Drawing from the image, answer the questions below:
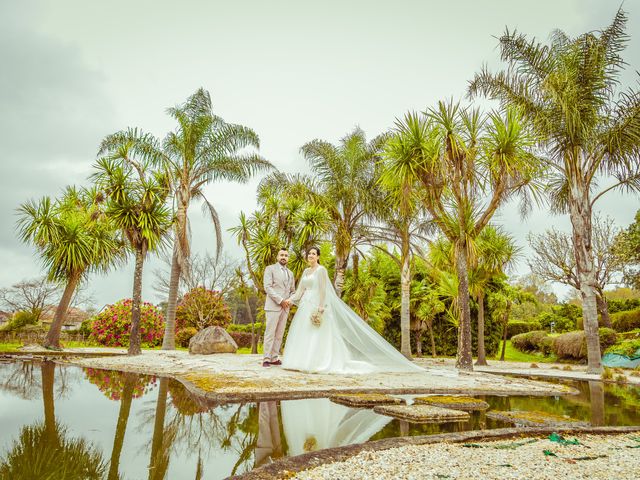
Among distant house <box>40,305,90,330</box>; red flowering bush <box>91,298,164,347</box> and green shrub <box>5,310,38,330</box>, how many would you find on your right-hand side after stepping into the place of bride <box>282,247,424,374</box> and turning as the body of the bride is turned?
3

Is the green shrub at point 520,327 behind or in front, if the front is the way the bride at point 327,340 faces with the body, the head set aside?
behind

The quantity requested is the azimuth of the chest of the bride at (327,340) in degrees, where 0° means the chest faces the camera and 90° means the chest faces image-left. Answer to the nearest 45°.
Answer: approximately 45°

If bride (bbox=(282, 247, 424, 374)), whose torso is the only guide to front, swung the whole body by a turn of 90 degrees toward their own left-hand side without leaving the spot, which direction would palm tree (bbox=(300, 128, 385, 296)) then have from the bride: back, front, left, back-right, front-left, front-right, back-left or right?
back-left

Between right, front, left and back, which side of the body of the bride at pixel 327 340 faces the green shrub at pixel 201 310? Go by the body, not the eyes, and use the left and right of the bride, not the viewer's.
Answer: right

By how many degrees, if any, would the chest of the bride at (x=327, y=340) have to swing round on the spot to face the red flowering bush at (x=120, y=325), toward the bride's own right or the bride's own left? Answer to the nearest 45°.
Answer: approximately 90° to the bride's own right

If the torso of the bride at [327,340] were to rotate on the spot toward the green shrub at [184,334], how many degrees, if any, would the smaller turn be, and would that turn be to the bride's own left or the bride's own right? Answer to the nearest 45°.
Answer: approximately 90° to the bride's own right

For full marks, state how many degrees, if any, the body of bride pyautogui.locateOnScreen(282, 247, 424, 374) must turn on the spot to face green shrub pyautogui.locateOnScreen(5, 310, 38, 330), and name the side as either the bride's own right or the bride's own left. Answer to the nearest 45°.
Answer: approximately 90° to the bride's own right
